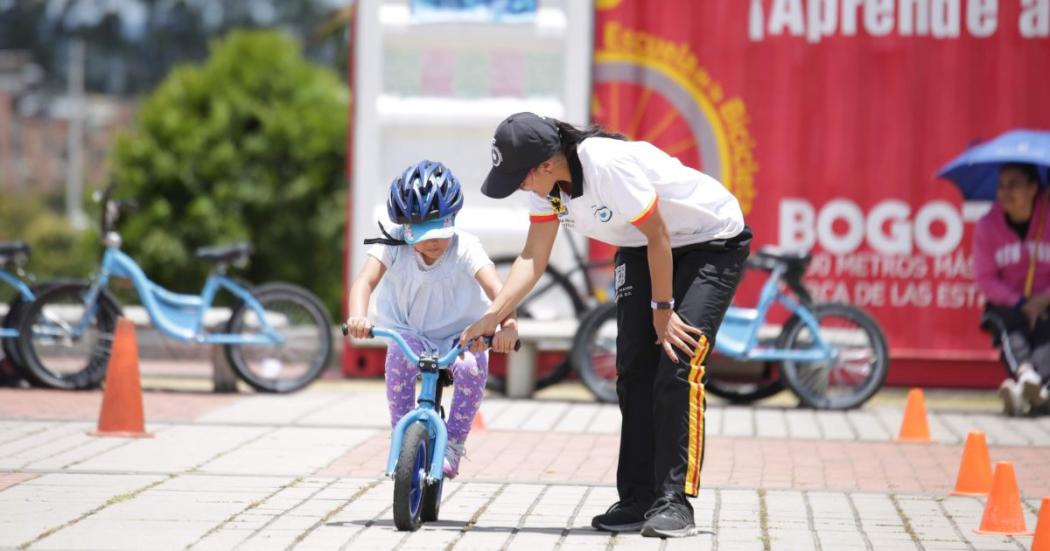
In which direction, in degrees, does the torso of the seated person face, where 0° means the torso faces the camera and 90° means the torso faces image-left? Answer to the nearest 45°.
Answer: approximately 0°

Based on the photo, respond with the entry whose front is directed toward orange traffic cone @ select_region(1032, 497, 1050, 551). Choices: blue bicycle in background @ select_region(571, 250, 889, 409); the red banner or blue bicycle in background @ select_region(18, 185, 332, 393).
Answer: the red banner

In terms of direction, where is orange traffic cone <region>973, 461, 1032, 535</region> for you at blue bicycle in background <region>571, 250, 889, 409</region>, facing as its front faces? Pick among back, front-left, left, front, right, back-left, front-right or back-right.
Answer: left

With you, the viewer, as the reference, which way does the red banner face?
facing the viewer

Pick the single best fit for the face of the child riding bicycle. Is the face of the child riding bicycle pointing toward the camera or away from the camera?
toward the camera

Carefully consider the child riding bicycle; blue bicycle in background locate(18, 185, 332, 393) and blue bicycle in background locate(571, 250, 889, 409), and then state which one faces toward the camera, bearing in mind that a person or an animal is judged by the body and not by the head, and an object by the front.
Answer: the child riding bicycle

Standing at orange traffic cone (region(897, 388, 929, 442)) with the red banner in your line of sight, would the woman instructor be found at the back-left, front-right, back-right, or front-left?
back-left

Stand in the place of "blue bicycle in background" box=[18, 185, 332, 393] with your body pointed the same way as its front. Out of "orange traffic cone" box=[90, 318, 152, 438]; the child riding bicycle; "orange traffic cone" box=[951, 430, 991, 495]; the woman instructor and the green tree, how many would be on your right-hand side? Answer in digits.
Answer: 1

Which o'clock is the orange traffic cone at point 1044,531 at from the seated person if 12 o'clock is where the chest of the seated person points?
The orange traffic cone is roughly at 12 o'clock from the seated person.

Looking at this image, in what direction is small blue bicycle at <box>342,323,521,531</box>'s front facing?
toward the camera

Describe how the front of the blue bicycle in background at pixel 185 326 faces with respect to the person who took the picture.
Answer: facing to the left of the viewer

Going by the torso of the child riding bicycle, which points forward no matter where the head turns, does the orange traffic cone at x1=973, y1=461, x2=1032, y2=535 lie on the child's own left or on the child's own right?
on the child's own left

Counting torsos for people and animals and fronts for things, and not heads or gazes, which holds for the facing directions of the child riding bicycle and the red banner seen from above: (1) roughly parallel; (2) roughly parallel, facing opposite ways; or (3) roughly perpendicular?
roughly parallel

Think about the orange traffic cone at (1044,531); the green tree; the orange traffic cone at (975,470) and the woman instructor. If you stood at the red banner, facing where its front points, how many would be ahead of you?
3

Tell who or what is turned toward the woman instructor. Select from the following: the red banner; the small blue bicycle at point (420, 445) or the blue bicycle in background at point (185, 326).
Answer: the red banner

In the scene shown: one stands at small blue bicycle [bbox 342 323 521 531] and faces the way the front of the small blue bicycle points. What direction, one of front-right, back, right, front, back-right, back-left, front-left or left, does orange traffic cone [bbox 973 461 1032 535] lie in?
left

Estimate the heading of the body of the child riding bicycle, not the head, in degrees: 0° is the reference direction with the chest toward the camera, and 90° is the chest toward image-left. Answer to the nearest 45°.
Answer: approximately 0°

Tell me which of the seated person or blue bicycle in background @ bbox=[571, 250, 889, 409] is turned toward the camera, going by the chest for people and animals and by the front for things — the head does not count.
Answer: the seated person
